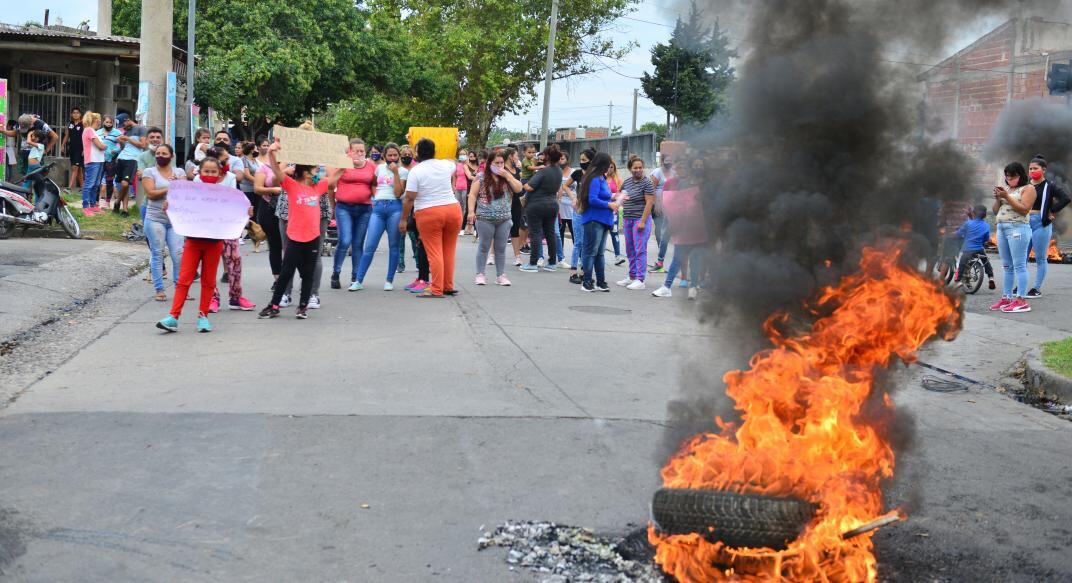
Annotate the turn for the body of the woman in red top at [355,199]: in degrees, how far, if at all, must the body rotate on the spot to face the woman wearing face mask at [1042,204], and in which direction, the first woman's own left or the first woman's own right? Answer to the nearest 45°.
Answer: approximately 90° to the first woman's own left

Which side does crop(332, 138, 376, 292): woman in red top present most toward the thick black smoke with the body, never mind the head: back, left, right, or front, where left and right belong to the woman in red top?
front

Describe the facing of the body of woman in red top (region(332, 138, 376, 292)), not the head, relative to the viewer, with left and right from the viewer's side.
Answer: facing the viewer

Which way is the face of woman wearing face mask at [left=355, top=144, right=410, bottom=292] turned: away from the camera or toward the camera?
toward the camera

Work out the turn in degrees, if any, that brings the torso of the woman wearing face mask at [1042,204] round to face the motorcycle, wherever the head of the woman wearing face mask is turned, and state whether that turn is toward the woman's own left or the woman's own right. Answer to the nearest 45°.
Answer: approximately 45° to the woman's own right

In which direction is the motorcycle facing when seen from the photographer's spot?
facing to the right of the viewer

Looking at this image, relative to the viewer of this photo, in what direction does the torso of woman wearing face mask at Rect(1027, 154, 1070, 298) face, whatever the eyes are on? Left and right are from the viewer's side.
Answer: facing the viewer and to the left of the viewer

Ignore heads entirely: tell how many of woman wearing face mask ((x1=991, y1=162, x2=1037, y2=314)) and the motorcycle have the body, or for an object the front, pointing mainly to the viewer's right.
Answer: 1

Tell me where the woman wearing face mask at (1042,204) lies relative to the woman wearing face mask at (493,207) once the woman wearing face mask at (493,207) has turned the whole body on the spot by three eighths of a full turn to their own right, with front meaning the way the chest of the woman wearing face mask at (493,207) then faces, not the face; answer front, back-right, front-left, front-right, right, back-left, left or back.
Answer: back-right

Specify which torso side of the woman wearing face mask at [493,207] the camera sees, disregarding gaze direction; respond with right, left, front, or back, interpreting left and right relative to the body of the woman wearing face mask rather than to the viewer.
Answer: front

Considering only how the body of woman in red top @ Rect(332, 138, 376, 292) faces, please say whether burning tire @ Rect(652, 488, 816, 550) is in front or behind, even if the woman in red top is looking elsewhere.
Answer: in front

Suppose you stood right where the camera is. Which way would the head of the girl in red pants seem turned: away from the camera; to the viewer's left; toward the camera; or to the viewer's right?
toward the camera
